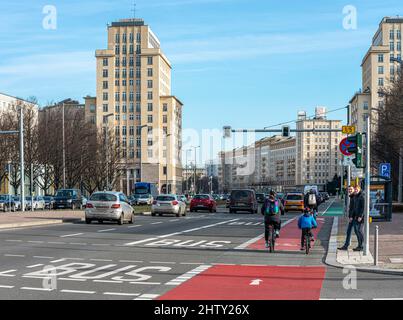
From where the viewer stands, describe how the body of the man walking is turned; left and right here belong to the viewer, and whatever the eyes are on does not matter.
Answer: facing to the left of the viewer

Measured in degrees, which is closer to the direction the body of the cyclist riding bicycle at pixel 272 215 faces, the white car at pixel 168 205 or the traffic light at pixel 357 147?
the white car

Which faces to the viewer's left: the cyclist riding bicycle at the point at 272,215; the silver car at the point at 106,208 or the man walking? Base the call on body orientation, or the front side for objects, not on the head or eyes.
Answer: the man walking

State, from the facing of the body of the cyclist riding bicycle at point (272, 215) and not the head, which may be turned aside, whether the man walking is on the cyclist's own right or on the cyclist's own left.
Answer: on the cyclist's own right

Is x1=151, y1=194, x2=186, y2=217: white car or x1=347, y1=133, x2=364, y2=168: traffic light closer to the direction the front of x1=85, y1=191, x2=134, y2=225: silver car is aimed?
the white car

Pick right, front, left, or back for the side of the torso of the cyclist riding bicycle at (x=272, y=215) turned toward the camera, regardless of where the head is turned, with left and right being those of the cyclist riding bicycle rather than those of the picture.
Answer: back
